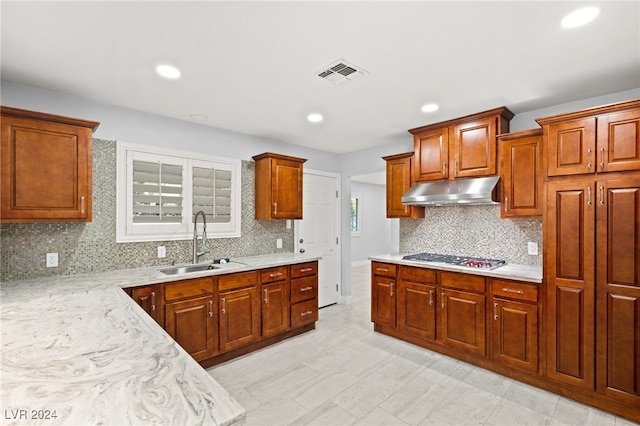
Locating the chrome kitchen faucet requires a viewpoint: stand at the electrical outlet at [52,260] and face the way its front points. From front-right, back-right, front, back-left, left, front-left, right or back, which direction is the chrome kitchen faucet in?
left

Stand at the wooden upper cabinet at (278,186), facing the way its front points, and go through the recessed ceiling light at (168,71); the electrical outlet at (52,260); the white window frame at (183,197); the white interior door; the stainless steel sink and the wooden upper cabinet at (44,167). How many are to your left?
1

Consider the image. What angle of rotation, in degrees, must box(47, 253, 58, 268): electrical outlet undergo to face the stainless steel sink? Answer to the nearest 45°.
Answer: approximately 90° to its left

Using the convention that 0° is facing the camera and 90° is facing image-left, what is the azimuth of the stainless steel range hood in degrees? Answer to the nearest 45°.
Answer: approximately 0°

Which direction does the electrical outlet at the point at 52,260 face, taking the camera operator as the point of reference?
facing the viewer

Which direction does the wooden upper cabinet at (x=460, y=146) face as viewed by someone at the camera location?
facing the viewer and to the left of the viewer

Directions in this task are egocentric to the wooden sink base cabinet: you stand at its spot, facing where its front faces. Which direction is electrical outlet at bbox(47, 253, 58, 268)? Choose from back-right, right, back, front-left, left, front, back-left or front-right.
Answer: back-right

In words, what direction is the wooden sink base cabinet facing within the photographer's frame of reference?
facing the viewer and to the right of the viewer
